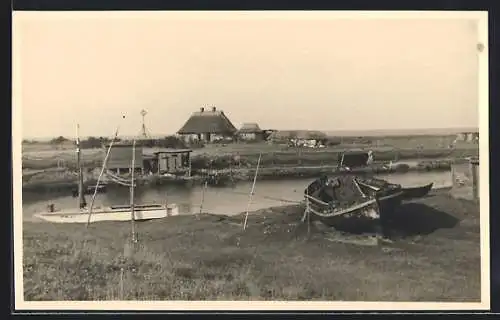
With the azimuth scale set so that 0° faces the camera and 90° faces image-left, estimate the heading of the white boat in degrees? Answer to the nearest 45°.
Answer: approximately 90°

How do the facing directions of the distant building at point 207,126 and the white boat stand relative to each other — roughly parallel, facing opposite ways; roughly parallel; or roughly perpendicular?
roughly perpendicular

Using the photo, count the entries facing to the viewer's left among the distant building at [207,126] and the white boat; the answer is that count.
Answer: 1

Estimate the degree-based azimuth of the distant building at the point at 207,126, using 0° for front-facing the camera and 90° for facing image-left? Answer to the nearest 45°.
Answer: approximately 0°
